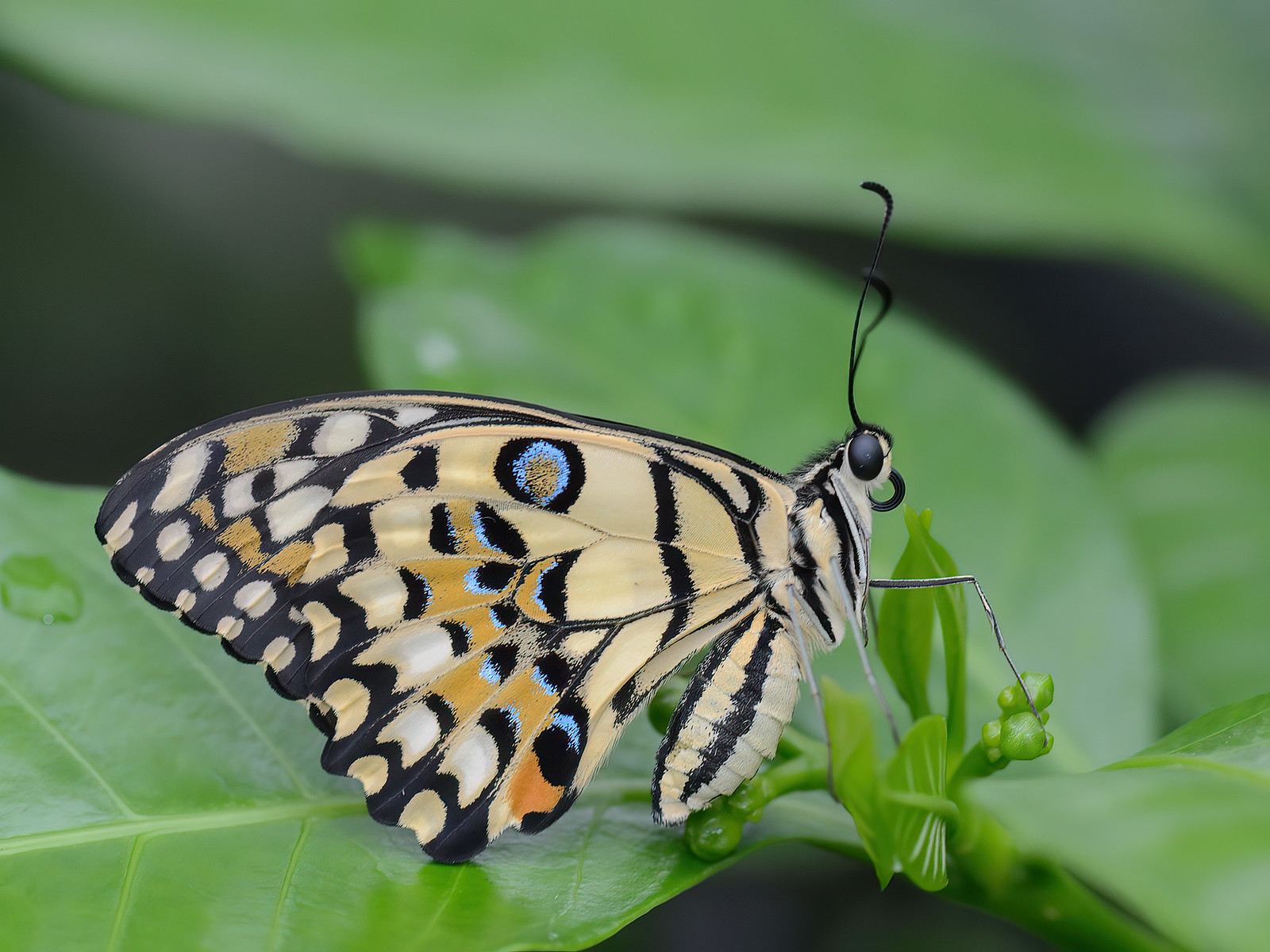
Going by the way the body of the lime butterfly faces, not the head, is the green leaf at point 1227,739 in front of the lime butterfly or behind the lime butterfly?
in front

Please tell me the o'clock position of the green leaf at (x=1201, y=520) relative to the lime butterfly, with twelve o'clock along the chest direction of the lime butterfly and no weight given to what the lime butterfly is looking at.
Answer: The green leaf is roughly at 11 o'clock from the lime butterfly.

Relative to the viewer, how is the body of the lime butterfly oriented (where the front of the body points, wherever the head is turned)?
to the viewer's right

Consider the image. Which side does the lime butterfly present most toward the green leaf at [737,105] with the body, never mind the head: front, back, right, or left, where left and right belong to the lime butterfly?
left

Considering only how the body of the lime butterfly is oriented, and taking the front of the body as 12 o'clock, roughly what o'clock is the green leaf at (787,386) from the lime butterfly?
The green leaf is roughly at 10 o'clock from the lime butterfly.
